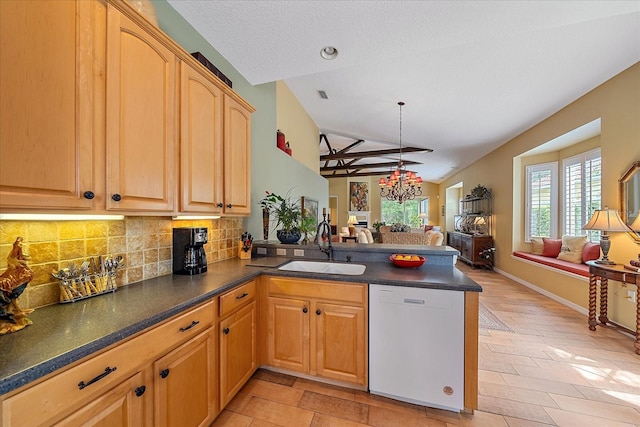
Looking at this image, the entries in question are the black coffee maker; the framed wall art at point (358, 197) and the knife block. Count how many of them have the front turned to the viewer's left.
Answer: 0

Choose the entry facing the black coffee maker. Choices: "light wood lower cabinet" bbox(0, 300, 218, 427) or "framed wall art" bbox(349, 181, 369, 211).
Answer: the framed wall art

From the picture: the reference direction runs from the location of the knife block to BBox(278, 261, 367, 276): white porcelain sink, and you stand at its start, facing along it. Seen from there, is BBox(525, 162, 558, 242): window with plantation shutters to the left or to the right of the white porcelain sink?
left

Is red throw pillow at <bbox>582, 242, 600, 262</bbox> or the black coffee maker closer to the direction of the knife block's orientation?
the red throw pillow

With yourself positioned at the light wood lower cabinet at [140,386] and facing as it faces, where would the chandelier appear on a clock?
The chandelier is roughly at 10 o'clock from the light wood lower cabinet.

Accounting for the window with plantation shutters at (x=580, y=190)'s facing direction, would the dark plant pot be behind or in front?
in front

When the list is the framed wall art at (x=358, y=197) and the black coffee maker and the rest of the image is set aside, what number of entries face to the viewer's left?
0

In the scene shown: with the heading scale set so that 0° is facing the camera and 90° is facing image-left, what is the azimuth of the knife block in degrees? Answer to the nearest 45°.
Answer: approximately 315°

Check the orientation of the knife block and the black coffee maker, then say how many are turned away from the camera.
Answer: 0

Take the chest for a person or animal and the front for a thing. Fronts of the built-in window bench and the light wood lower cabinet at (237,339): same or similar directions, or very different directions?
very different directions

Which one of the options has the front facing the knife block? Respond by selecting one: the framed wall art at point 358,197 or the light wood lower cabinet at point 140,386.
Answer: the framed wall art

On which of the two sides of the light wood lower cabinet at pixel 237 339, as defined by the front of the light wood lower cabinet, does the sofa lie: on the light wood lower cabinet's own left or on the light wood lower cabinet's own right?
on the light wood lower cabinet's own left

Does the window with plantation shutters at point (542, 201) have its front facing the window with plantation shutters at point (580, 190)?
no

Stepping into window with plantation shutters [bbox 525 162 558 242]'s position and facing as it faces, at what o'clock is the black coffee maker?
The black coffee maker is roughly at 11 o'clock from the window with plantation shutters.

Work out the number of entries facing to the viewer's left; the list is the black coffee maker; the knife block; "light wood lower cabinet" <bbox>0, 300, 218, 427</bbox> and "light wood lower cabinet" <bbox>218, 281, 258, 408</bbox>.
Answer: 0

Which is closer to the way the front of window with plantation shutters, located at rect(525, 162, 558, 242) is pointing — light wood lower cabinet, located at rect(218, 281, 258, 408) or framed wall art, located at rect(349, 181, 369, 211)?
the light wood lower cabinet

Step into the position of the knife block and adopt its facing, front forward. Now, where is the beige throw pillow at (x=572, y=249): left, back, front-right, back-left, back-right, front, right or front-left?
front-left

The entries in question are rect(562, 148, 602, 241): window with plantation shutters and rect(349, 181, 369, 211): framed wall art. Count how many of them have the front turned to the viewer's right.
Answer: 0

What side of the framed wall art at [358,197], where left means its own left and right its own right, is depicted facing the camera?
front

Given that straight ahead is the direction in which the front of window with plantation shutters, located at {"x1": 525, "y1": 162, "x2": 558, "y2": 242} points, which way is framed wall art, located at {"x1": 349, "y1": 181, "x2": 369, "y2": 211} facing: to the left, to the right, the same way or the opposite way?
to the left
